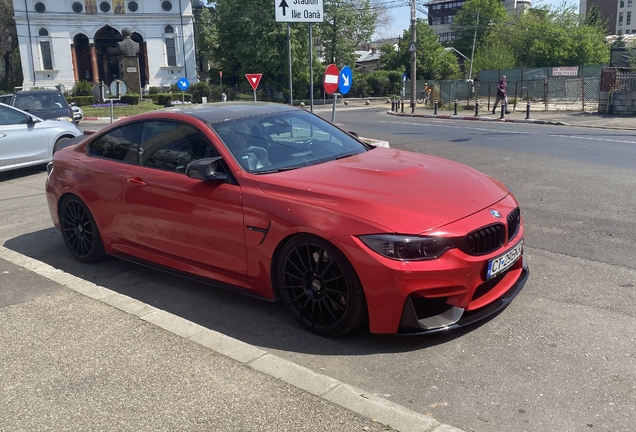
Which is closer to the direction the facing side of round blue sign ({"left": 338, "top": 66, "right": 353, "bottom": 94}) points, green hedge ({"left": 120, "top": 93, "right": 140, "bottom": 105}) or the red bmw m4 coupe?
the red bmw m4 coupe

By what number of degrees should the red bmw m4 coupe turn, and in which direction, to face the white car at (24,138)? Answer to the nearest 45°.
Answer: approximately 180°

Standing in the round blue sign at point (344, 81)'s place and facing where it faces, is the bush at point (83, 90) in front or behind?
behind

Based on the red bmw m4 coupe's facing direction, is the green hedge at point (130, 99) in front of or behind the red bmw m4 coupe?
behind

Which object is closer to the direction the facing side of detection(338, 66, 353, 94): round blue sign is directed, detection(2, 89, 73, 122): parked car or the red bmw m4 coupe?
the red bmw m4 coupe

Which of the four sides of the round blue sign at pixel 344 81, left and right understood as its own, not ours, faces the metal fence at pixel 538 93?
left

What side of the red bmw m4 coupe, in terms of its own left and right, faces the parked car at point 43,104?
back

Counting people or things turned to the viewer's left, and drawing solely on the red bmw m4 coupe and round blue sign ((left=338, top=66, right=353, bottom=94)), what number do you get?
0

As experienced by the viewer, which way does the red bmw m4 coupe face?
facing the viewer and to the right of the viewer
